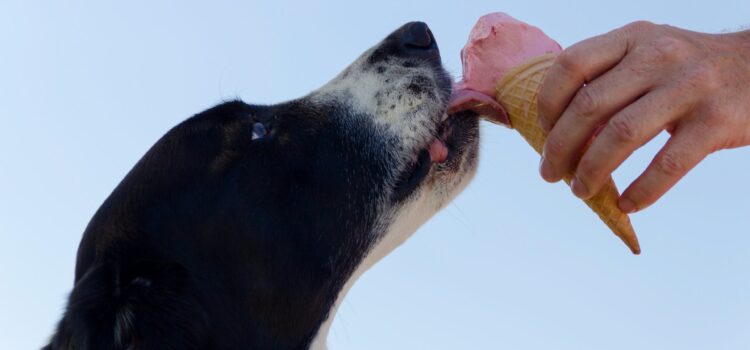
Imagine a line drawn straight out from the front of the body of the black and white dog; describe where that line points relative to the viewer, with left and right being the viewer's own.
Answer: facing to the right of the viewer

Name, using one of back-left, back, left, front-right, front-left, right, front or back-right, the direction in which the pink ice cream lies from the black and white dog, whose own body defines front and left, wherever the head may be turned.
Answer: front
